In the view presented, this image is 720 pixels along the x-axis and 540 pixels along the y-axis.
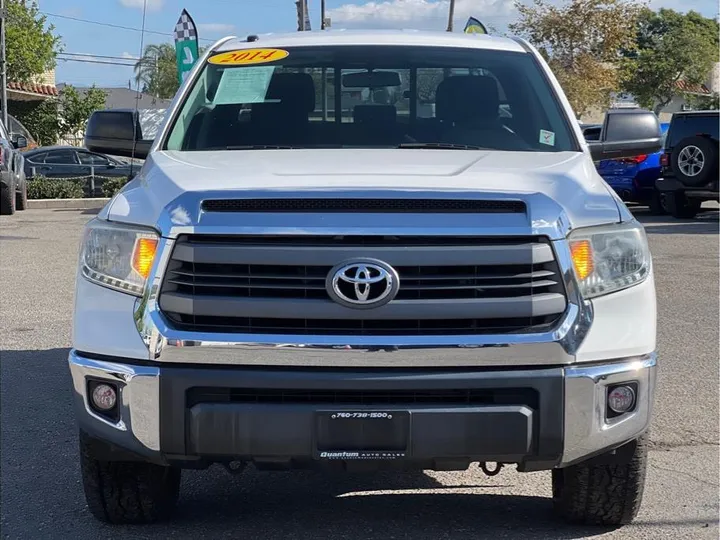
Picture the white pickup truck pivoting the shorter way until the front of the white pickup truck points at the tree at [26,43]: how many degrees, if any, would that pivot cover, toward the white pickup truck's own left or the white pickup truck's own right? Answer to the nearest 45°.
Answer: approximately 180°

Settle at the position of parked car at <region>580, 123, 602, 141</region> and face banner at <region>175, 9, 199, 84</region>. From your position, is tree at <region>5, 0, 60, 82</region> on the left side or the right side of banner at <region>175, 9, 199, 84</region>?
right

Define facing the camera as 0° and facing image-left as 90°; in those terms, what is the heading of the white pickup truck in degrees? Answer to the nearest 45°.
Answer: approximately 0°

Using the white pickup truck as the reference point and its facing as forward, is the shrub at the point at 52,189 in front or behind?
behind

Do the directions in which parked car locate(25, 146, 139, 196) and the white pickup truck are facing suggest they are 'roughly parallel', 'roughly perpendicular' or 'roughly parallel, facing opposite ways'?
roughly perpendicular

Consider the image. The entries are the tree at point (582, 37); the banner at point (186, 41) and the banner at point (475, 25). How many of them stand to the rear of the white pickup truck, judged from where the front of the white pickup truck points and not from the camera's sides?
3

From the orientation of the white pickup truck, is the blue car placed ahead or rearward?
rearward
